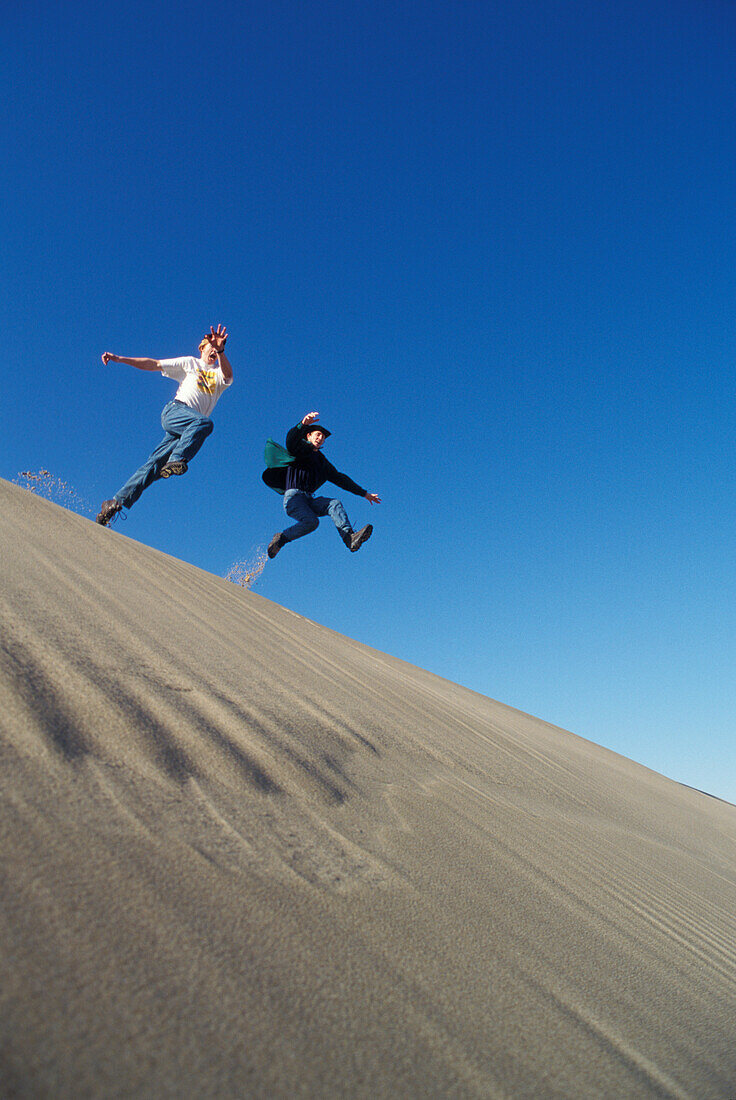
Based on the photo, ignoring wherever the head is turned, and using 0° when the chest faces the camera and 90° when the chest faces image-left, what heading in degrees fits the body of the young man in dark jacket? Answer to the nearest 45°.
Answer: approximately 315°

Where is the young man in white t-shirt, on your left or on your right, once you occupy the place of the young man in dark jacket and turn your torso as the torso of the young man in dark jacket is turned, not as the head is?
on your right

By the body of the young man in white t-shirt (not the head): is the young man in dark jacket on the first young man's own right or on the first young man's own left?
on the first young man's own left

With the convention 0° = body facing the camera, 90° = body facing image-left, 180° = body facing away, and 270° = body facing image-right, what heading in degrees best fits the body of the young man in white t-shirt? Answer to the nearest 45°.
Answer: approximately 315°
